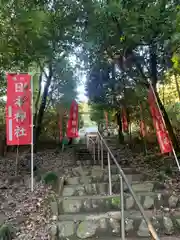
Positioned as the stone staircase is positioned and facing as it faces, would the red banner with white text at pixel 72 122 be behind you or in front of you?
behind

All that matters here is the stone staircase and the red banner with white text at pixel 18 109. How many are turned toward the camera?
2

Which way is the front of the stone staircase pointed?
toward the camera

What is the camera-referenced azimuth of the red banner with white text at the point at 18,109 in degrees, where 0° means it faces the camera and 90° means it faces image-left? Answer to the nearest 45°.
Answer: approximately 0°

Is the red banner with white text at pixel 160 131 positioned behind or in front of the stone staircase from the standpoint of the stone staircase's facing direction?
behind
